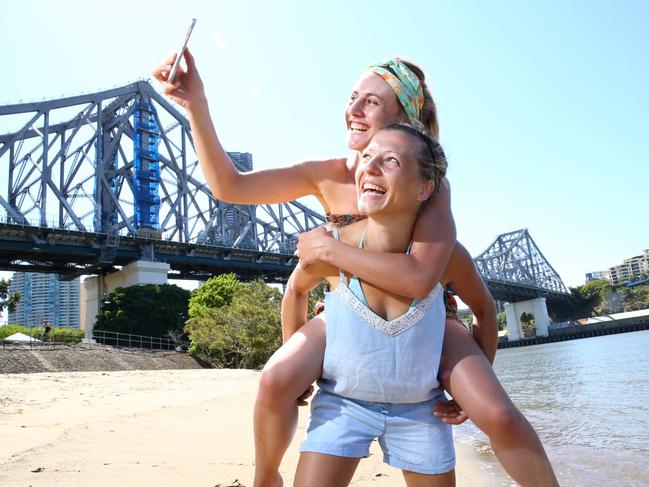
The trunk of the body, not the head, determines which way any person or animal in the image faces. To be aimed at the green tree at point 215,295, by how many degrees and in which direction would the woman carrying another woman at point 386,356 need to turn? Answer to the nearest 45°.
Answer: approximately 180°

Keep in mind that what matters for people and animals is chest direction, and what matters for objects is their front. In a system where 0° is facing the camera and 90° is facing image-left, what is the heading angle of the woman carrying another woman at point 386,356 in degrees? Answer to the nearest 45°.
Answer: approximately 0°

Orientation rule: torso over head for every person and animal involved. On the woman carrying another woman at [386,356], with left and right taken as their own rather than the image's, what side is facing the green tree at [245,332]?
back

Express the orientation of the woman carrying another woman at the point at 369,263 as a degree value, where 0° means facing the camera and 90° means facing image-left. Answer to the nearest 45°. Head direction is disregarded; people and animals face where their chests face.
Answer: approximately 45°

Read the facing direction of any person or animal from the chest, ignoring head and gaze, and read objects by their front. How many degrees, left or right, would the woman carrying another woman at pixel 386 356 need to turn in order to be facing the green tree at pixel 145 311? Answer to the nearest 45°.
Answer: approximately 135° to their right
